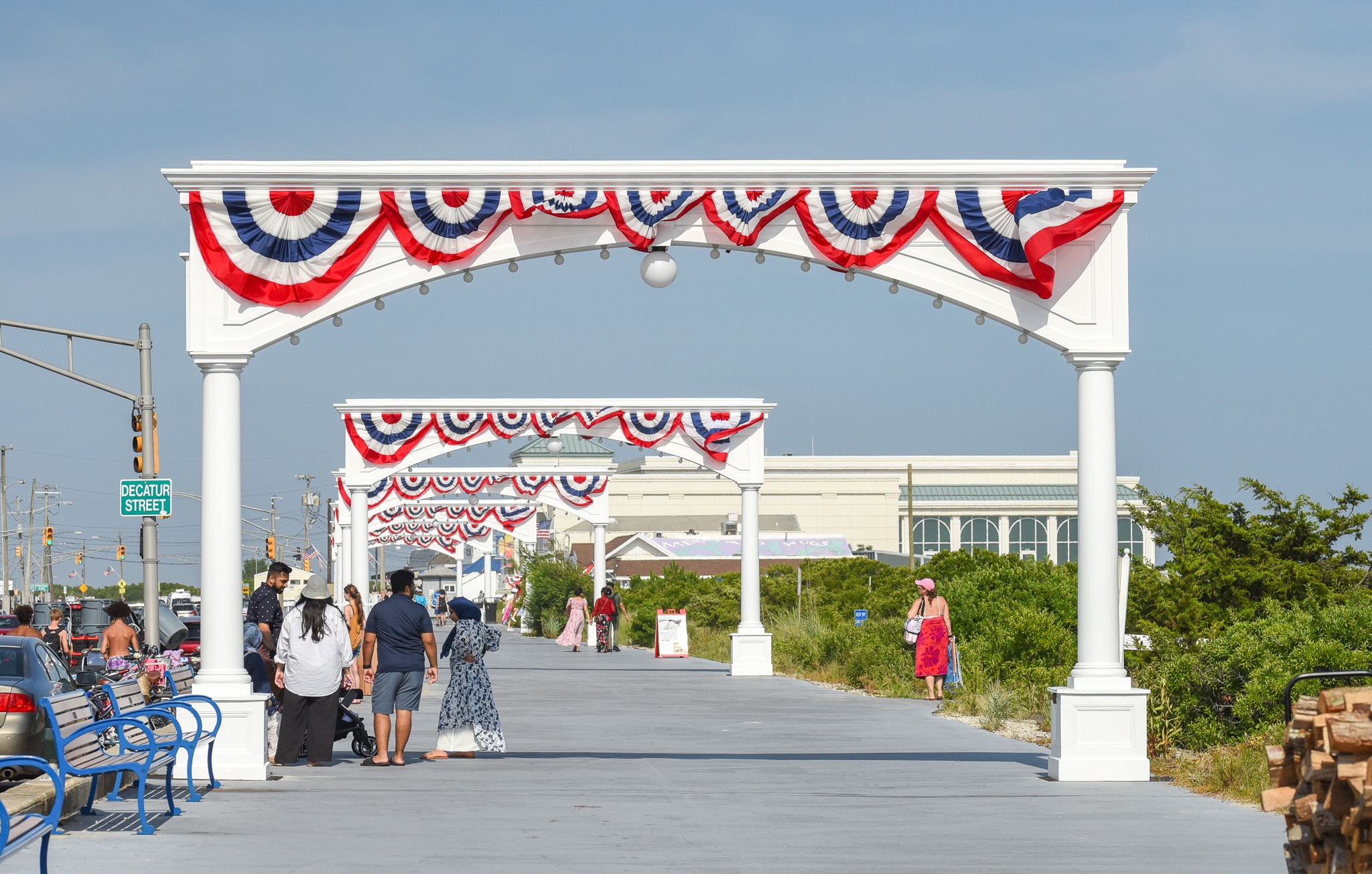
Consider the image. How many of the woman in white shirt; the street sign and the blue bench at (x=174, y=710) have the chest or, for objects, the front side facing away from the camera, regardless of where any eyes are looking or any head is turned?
1

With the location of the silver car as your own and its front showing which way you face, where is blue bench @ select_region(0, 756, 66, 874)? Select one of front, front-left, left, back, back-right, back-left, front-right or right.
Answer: back-right

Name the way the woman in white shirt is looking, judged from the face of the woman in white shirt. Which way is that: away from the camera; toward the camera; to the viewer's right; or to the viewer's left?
away from the camera

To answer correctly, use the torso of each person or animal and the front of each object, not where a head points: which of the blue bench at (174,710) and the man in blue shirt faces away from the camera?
the man in blue shirt

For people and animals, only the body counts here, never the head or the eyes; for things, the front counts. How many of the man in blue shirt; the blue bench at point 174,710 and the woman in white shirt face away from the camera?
2

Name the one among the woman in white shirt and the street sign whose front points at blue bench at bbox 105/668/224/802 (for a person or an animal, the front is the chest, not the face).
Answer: the street sign

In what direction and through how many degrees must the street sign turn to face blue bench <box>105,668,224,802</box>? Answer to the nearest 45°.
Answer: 0° — it already faces it

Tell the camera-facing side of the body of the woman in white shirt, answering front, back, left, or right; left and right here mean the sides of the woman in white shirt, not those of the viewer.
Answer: back

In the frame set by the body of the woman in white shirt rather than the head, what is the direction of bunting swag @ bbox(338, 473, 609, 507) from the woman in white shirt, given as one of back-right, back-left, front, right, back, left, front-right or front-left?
front

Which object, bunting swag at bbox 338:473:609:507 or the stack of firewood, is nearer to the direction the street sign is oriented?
the stack of firewood

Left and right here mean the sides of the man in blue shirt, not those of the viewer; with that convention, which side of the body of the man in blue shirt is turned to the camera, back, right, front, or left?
back
